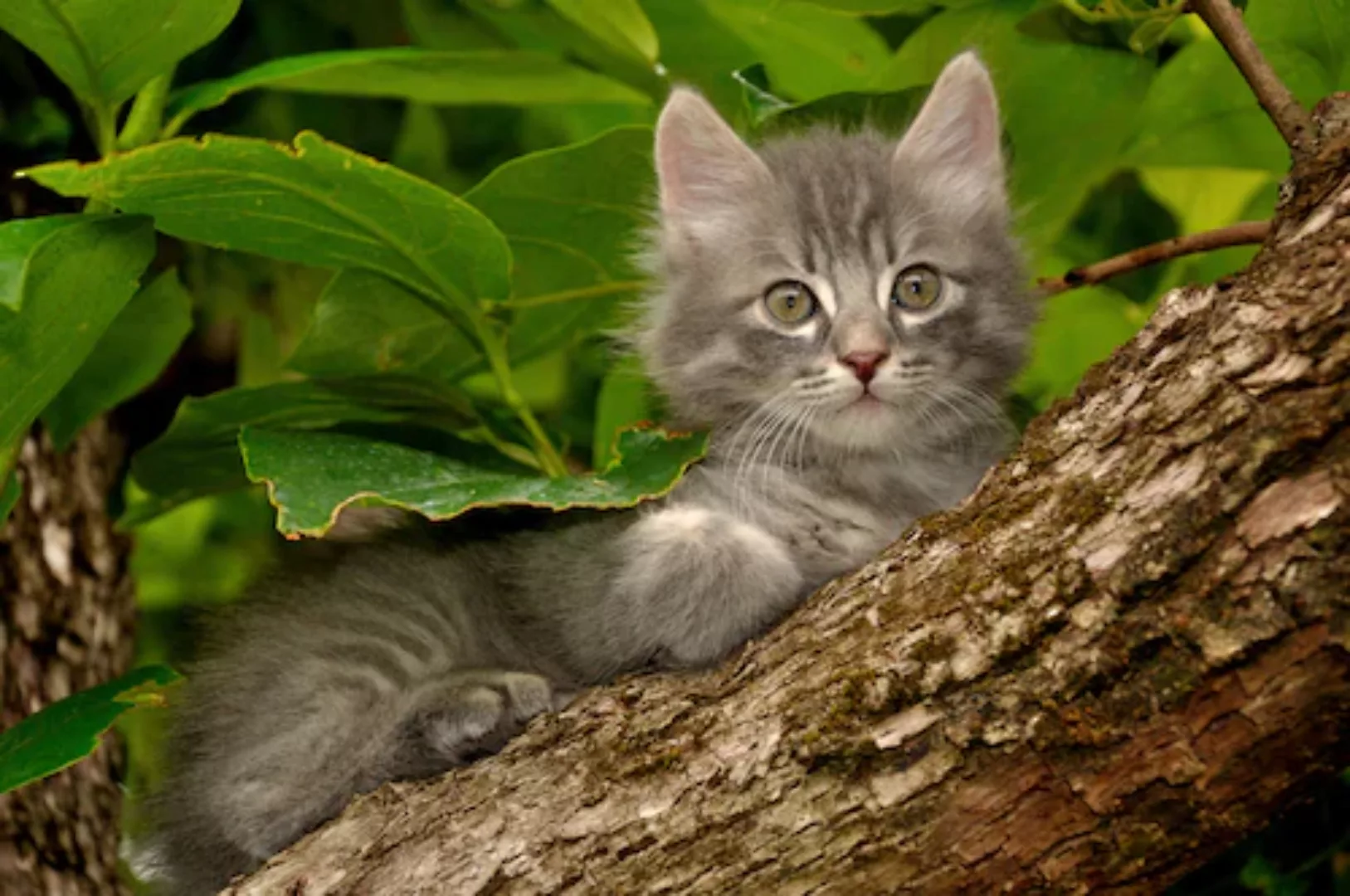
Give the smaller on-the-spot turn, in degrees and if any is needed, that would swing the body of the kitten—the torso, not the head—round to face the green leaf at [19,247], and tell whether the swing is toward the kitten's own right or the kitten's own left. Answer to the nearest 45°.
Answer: approximately 135° to the kitten's own right

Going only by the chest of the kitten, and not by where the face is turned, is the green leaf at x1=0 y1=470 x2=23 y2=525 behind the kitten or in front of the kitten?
behind

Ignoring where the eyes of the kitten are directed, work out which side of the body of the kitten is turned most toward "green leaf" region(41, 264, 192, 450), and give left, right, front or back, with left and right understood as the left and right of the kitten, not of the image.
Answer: back

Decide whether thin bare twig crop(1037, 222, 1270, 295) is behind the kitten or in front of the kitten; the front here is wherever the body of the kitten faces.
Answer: in front

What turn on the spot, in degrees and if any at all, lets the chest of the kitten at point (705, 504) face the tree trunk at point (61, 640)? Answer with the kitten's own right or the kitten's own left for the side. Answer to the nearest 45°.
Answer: approximately 180°

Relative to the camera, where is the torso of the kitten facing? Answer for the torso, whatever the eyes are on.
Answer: to the viewer's right

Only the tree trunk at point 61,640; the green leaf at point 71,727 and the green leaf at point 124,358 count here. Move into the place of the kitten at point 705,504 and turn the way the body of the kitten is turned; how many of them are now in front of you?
0
